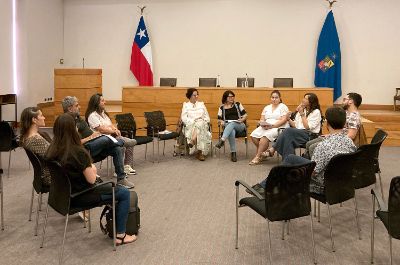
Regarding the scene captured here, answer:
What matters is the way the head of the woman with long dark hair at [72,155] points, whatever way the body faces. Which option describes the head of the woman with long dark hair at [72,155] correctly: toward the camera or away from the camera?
away from the camera

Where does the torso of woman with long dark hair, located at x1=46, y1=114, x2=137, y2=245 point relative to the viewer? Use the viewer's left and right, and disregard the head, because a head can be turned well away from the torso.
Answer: facing away from the viewer and to the right of the viewer

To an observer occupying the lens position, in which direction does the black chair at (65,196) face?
facing away from the viewer and to the right of the viewer

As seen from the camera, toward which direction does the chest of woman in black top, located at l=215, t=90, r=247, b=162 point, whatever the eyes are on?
toward the camera

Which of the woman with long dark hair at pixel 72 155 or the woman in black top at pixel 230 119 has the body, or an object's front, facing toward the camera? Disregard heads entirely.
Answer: the woman in black top

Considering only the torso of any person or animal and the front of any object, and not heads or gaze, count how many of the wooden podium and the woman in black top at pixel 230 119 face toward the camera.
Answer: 2

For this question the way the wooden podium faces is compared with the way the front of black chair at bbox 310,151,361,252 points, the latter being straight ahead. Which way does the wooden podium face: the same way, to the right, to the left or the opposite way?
the opposite way

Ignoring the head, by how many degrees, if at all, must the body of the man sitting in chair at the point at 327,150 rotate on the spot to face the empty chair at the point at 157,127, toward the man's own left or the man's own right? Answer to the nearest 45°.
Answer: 0° — they already face it

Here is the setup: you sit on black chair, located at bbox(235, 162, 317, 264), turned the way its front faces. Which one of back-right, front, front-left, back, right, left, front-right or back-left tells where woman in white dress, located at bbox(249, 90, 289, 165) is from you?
front-right

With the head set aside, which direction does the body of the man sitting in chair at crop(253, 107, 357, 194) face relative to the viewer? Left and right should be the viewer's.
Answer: facing away from the viewer and to the left of the viewer

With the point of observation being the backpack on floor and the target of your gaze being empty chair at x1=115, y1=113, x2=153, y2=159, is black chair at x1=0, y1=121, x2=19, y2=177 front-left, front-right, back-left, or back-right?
front-left

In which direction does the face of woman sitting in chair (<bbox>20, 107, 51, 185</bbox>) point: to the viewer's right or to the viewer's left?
to the viewer's right

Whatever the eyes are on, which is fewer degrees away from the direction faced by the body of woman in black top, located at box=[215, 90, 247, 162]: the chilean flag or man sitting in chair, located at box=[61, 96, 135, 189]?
the man sitting in chair

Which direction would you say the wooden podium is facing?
toward the camera

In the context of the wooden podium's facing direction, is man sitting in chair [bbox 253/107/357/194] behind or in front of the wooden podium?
in front

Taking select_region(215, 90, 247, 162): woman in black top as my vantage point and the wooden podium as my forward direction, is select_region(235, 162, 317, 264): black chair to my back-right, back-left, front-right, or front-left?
back-left

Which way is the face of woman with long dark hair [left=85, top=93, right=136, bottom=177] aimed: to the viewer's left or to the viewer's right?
to the viewer's right
